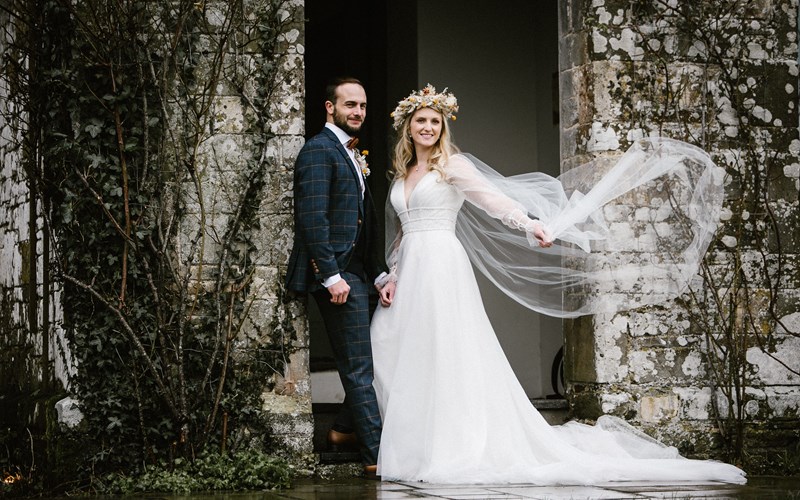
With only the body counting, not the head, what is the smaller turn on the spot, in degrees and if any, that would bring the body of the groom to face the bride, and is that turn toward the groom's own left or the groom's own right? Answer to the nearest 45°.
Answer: approximately 45° to the groom's own left

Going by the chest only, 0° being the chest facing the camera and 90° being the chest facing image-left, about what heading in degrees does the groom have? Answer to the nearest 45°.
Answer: approximately 315°
